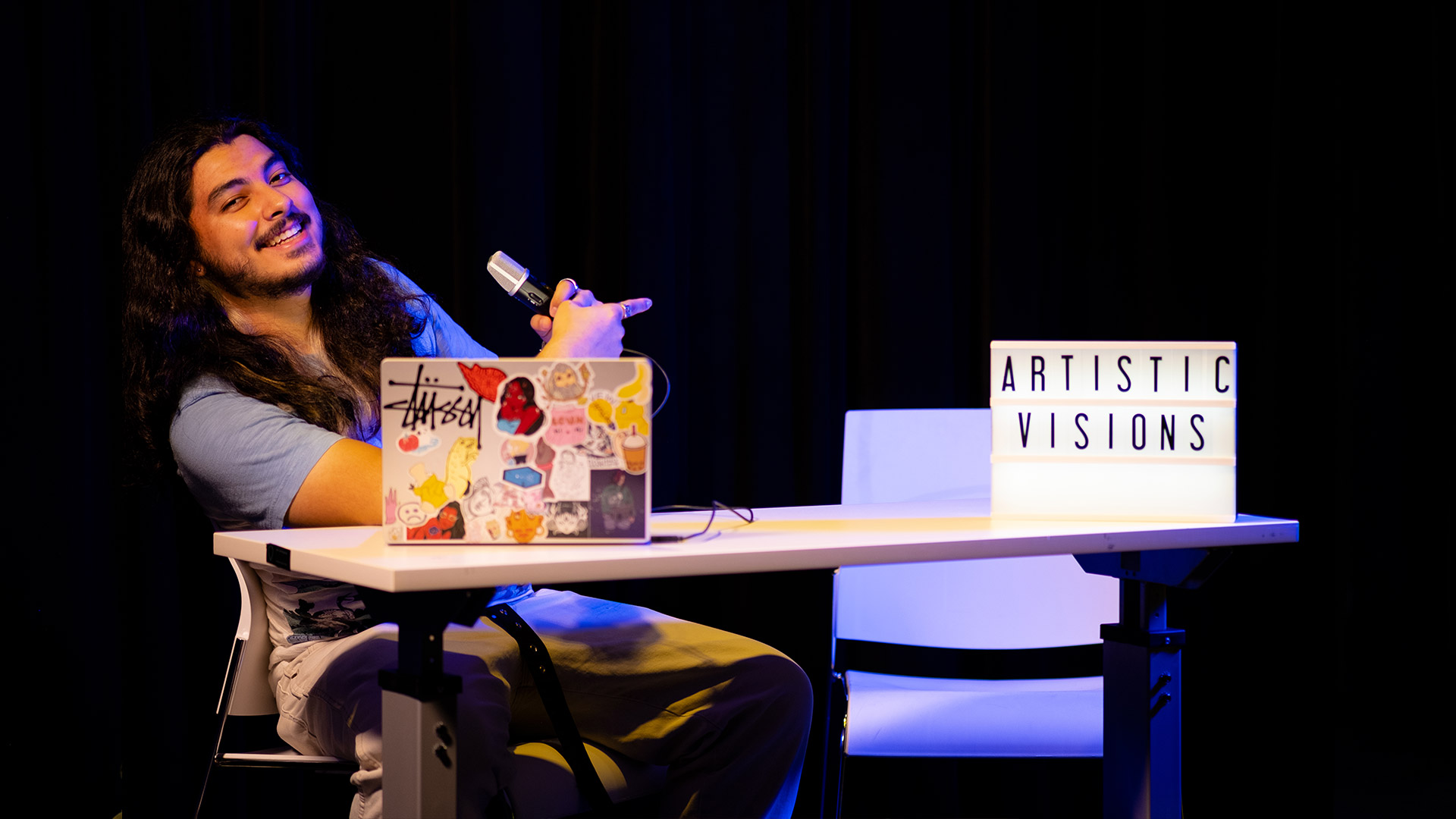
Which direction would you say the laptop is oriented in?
away from the camera

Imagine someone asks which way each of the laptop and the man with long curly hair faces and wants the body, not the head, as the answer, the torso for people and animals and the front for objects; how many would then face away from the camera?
1

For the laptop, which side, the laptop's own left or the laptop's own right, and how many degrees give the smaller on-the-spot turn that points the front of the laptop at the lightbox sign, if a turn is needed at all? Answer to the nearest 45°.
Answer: approximately 90° to the laptop's own right

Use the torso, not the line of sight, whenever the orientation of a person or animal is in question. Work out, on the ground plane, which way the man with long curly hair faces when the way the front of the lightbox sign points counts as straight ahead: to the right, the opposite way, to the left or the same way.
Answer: to the left

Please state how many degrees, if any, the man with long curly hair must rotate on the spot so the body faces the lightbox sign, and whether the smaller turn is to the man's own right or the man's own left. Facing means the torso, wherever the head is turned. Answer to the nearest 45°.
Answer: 0° — they already face it

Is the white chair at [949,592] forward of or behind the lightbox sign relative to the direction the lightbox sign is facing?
behind

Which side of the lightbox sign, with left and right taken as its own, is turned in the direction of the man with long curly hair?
right
